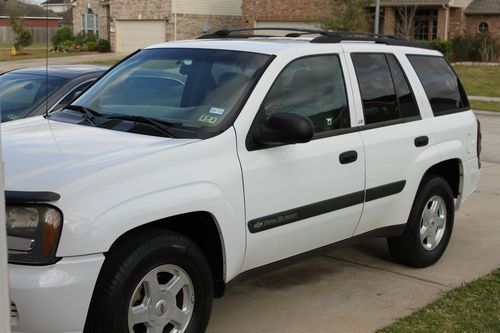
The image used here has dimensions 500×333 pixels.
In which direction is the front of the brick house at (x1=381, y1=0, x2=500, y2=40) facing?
toward the camera

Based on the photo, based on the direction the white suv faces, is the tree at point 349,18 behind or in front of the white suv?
behind

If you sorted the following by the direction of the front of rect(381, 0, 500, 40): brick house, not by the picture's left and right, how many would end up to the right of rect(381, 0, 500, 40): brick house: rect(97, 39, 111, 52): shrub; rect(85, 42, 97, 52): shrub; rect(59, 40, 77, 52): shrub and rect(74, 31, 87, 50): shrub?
4

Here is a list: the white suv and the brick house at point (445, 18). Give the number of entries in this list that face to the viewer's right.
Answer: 0

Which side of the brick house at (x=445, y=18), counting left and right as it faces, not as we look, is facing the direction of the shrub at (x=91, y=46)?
right

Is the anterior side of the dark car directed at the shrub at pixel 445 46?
no

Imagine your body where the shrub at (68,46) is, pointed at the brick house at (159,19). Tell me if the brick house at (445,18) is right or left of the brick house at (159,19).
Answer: right

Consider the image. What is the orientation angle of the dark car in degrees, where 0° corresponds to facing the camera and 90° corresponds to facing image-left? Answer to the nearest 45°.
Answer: approximately 45°

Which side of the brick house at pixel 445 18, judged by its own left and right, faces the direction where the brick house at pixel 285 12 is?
right

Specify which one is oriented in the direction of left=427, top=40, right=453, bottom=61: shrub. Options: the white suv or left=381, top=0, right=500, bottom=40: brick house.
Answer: the brick house

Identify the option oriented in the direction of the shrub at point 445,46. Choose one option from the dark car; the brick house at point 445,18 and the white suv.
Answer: the brick house

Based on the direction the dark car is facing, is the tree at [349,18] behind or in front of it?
behind

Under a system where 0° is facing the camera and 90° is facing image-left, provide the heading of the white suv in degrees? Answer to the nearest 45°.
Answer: approximately 45°

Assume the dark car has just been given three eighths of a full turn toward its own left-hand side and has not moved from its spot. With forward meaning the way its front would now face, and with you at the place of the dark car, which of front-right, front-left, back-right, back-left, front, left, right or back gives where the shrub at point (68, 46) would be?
left

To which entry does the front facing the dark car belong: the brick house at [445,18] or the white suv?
the brick house

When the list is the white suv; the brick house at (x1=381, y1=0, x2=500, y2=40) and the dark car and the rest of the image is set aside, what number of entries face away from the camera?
0

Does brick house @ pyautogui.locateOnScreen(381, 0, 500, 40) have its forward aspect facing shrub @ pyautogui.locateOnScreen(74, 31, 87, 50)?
no

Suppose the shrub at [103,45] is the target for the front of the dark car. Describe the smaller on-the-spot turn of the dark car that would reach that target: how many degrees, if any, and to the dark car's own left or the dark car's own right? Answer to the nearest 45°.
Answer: approximately 135° to the dark car's own right
